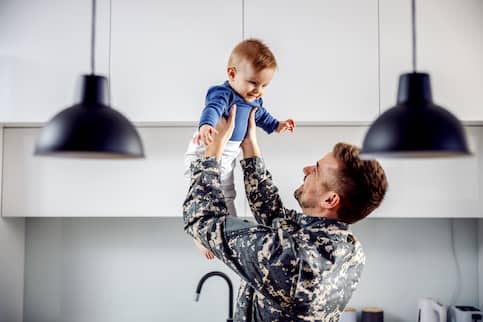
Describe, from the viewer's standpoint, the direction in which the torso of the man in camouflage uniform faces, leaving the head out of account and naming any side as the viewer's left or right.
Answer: facing to the left of the viewer

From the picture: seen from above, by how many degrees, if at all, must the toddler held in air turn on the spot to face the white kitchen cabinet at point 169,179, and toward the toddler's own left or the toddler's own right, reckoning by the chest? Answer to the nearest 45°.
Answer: approximately 135° to the toddler's own left

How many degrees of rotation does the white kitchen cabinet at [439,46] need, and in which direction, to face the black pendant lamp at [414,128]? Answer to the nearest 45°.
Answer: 0° — it already faces it

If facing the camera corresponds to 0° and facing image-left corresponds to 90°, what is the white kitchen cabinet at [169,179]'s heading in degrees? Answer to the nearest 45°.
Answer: approximately 0°

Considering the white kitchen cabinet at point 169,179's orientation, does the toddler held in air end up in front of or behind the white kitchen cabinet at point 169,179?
in front

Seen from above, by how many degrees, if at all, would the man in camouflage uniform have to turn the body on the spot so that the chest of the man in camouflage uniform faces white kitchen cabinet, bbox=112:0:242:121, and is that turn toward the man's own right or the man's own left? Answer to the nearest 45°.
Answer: approximately 45° to the man's own right

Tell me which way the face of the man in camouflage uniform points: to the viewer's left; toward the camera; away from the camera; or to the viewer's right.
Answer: to the viewer's left

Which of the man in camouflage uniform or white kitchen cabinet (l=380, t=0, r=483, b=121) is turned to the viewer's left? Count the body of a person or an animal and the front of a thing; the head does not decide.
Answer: the man in camouflage uniform

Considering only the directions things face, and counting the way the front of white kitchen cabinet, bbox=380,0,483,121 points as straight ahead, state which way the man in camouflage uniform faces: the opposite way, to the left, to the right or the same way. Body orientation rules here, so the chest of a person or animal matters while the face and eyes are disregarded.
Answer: to the right

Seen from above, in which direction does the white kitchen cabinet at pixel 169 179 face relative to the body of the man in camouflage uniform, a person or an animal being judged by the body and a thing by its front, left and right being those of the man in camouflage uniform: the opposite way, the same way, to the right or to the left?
to the left

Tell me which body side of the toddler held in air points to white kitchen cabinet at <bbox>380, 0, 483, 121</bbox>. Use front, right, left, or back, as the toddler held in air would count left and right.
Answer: left
